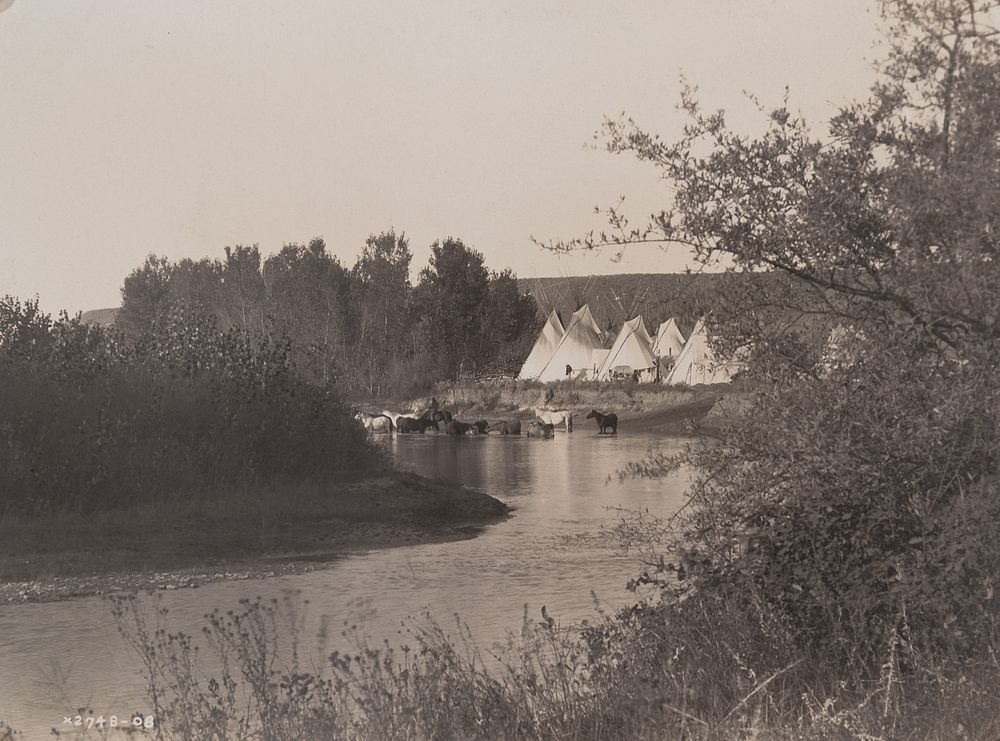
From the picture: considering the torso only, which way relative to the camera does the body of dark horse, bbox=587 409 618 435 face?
to the viewer's left

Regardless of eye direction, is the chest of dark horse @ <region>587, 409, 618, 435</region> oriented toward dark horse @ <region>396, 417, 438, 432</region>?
yes

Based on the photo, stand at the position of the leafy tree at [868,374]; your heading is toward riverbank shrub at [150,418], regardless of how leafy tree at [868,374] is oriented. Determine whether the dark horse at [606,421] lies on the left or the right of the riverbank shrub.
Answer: right

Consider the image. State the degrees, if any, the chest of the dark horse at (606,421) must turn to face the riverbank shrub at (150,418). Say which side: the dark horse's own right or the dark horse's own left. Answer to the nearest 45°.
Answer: approximately 90° to the dark horse's own left
